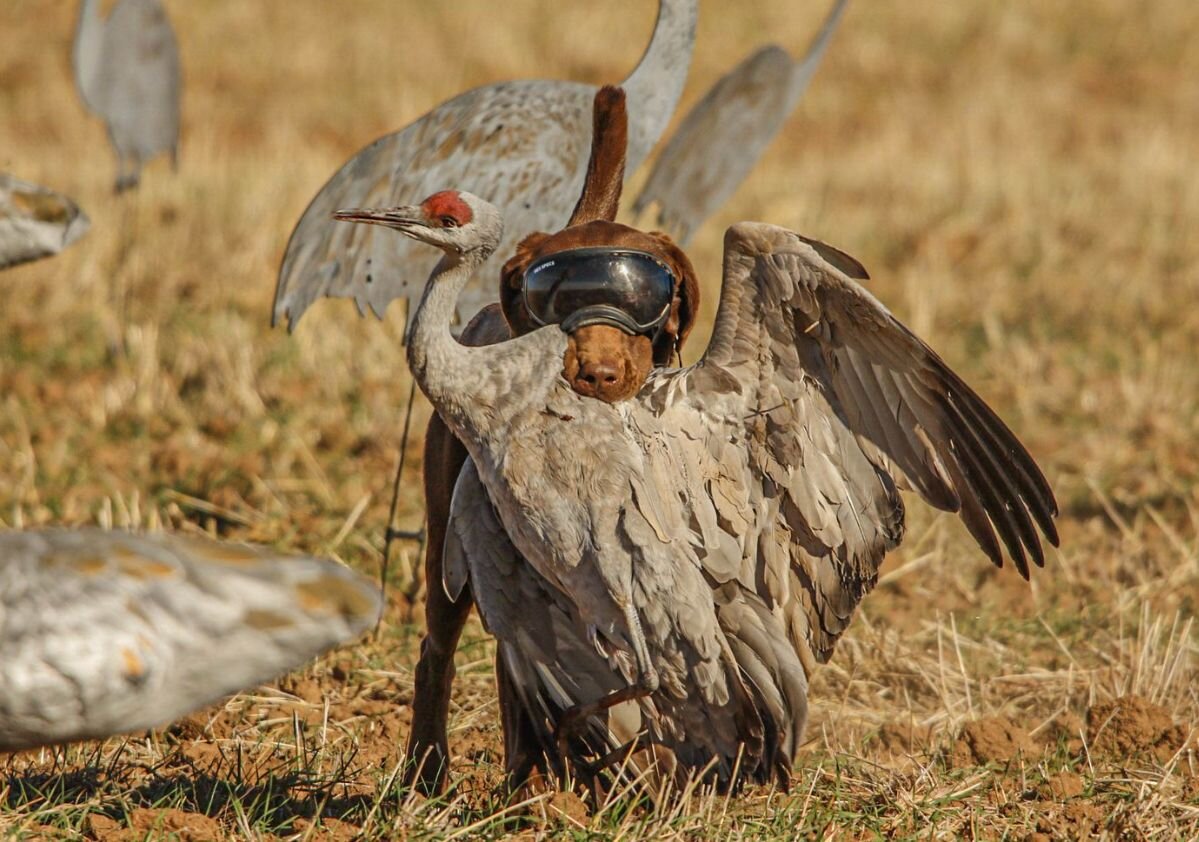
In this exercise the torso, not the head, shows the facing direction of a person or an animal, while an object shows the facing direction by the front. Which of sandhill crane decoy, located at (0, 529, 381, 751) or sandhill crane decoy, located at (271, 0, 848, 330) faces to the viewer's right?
sandhill crane decoy, located at (271, 0, 848, 330)

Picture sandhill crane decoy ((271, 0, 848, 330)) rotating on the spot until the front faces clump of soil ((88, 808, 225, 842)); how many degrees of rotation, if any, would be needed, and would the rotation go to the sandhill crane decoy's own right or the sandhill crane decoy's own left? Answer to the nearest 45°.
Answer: approximately 90° to the sandhill crane decoy's own right

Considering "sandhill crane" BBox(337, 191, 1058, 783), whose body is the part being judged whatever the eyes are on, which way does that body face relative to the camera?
to the viewer's left

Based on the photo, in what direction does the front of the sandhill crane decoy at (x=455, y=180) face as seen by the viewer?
to the viewer's right

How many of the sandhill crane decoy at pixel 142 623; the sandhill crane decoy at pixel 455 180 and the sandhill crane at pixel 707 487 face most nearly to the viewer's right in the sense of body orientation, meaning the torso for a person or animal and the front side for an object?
1

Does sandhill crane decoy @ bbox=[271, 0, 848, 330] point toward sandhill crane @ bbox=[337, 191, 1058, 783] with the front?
no

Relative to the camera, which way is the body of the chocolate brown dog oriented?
toward the camera

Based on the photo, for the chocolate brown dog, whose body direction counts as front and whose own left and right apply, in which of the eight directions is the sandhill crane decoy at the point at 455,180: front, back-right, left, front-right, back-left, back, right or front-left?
back

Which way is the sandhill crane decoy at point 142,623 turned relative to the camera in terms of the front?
to the viewer's left

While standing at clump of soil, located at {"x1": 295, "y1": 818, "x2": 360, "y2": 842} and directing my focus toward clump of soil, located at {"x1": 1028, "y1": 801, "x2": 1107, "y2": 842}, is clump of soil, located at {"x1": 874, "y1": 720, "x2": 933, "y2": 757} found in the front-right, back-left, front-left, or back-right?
front-left
